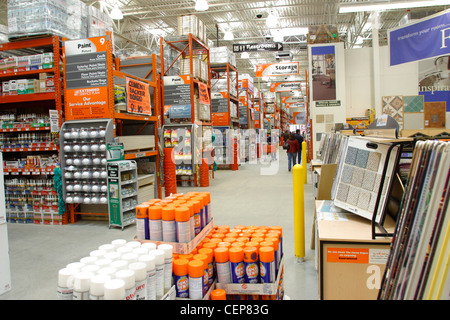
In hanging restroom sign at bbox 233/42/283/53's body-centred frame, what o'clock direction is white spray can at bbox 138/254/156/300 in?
The white spray can is roughly at 12 o'clock from the hanging restroom sign.

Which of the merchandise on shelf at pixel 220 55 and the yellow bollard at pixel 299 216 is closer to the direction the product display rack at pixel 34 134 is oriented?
the yellow bollard

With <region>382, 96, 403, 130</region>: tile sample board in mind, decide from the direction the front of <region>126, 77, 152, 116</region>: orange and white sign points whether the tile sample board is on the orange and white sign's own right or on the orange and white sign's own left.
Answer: on the orange and white sign's own left

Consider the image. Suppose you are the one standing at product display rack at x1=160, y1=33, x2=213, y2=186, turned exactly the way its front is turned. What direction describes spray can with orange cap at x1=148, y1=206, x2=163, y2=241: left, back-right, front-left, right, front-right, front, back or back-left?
front-right

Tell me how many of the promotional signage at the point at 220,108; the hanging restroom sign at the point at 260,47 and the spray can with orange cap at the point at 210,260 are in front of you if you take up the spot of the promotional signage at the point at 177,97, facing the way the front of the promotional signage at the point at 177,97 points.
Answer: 1

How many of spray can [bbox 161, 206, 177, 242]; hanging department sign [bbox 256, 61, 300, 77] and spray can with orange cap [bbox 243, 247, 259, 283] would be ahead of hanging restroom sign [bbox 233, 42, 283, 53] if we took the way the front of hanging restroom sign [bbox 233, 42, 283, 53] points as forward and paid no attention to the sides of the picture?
2

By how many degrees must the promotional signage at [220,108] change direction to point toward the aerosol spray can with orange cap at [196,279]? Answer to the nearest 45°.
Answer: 0° — it already faces it

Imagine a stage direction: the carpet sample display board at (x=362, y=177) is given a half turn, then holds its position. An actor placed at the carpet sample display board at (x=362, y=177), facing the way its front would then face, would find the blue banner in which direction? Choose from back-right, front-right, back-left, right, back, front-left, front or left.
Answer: front-left
